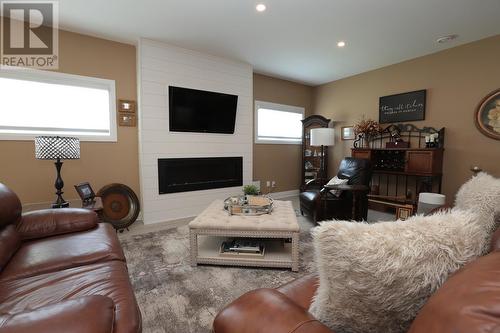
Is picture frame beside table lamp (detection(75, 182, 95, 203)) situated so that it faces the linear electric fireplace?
no

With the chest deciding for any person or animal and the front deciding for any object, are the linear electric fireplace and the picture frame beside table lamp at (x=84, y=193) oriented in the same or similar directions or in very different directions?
same or similar directions

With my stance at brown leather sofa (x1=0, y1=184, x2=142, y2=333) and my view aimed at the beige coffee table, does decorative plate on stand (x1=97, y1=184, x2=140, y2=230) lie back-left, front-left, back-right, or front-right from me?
front-left

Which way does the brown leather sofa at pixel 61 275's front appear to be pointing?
to the viewer's right

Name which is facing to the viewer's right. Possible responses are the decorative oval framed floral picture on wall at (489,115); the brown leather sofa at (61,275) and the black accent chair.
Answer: the brown leather sofa

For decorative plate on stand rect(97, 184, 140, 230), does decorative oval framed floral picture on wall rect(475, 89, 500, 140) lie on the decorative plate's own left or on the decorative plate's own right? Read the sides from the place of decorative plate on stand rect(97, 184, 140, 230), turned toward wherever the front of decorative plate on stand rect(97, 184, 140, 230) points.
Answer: on the decorative plate's own left

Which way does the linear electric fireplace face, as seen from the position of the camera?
facing the viewer and to the right of the viewer

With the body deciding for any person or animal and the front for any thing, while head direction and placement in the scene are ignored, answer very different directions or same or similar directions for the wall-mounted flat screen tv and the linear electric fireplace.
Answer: same or similar directions

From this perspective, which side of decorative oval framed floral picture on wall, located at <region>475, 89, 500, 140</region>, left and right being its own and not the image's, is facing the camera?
front

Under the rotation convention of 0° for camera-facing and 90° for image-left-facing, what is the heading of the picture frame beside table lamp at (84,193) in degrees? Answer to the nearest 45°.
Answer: approximately 315°

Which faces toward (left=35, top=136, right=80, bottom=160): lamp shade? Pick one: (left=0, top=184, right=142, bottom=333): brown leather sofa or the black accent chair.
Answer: the black accent chair

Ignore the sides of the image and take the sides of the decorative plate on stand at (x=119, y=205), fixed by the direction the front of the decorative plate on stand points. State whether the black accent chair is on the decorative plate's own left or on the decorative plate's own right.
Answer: on the decorative plate's own left

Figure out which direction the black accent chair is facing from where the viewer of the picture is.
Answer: facing the viewer and to the left of the viewer
